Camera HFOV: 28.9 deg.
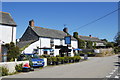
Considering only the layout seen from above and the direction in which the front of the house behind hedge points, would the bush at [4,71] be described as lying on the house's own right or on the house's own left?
on the house's own right

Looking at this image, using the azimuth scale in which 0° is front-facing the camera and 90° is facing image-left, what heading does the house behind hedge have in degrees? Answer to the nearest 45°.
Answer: approximately 315°

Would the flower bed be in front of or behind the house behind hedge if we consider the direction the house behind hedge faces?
in front

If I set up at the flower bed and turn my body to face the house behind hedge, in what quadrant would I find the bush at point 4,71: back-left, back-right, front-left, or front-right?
back-left

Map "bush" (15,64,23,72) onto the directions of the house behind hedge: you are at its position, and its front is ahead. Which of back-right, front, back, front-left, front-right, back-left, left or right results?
front-right

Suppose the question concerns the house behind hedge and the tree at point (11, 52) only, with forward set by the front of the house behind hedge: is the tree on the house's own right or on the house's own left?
on the house's own right
